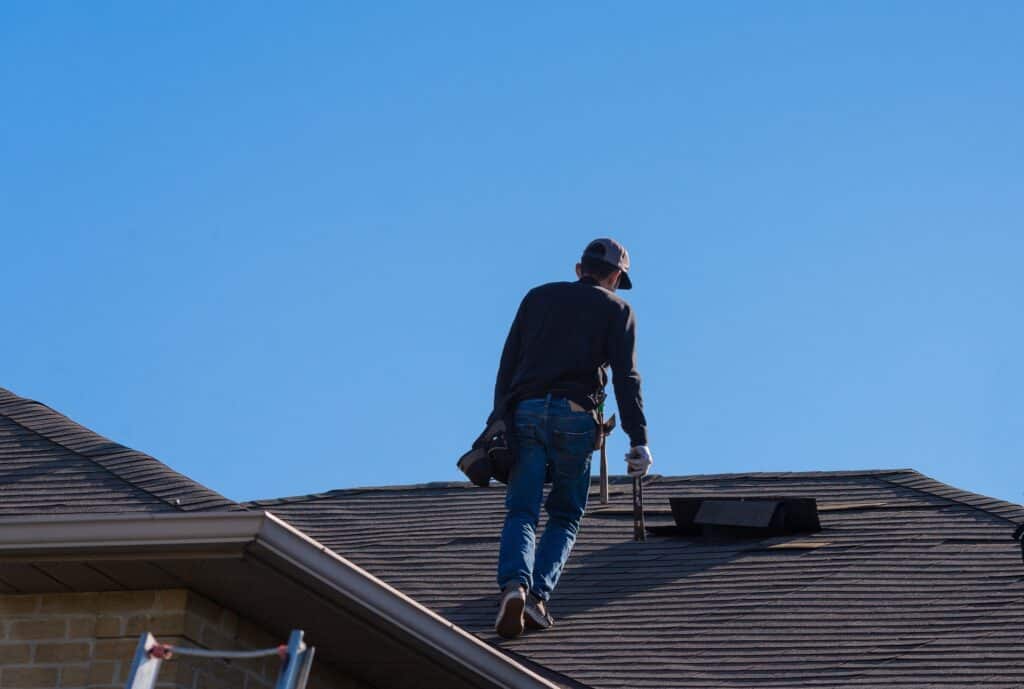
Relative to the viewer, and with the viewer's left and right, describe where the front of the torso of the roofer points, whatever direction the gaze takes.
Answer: facing away from the viewer and to the right of the viewer
